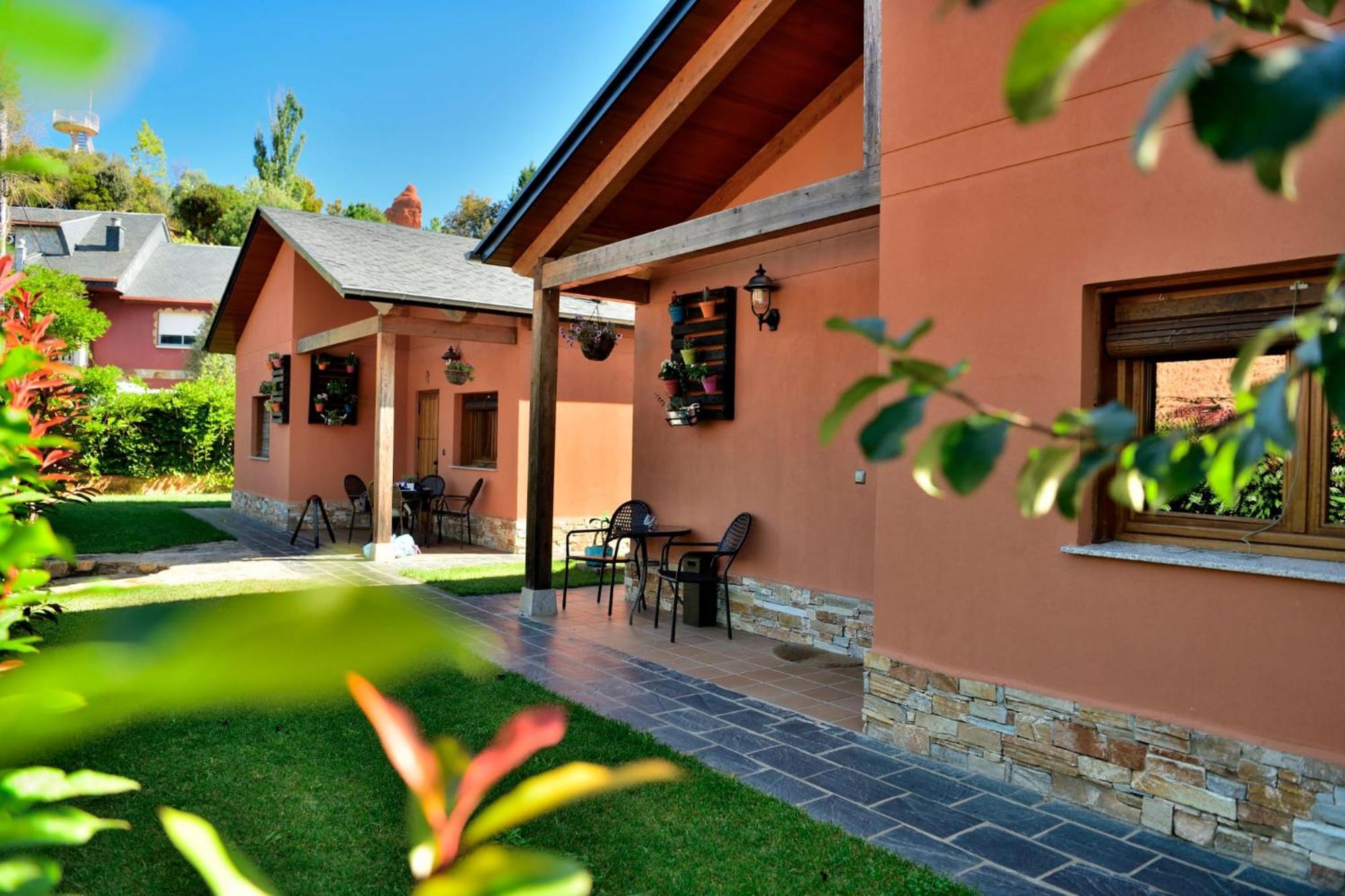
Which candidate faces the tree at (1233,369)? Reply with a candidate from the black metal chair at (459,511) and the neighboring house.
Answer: the neighboring house

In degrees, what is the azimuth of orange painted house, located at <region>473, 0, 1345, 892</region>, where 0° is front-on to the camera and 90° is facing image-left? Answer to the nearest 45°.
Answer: approximately 45°

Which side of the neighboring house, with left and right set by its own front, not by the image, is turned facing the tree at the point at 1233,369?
front

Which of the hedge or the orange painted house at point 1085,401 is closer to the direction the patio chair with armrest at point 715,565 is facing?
the hedge

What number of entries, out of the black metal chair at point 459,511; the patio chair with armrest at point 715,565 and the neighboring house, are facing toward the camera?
1

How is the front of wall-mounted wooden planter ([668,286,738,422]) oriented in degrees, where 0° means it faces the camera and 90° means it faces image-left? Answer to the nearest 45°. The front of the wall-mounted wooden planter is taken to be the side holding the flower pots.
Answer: approximately 45°

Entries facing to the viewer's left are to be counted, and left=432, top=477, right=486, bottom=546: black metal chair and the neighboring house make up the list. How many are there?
1

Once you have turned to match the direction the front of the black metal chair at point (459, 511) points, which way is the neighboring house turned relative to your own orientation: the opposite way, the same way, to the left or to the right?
to the left

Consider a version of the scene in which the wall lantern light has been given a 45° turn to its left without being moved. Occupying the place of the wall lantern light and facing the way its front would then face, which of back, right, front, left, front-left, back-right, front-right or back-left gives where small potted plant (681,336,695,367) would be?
back-right

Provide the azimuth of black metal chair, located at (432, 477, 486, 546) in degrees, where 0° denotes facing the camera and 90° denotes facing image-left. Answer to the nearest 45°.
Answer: approximately 90°

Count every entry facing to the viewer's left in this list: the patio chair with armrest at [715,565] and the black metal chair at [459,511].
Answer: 2

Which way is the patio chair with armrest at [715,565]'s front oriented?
to the viewer's left
